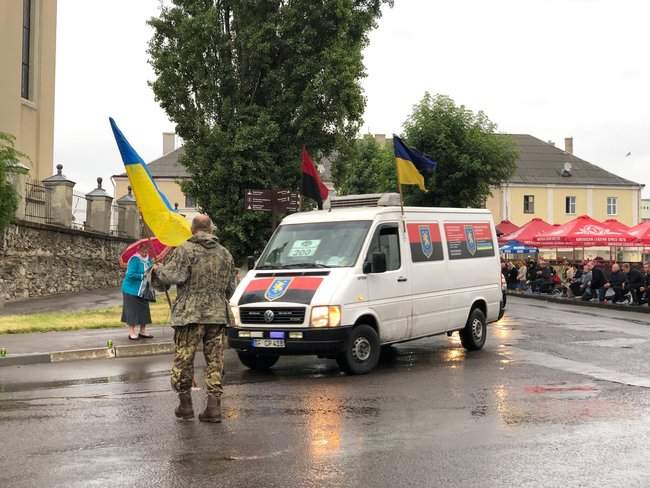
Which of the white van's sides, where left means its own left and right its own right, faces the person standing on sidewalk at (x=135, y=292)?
right

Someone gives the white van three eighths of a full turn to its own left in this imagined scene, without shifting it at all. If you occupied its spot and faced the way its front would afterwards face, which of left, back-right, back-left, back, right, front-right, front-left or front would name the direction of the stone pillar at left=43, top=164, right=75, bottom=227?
back-left

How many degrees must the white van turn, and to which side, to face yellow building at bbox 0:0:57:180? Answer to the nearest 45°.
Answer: approximately 90° to its right

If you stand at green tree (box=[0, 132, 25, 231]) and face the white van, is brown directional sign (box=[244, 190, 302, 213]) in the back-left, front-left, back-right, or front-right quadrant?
front-left

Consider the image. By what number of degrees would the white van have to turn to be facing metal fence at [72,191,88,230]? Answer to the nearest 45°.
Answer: approximately 90° to its right

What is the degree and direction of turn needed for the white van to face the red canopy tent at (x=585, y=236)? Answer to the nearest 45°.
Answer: approximately 180°

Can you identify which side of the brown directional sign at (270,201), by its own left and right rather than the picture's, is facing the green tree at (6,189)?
right

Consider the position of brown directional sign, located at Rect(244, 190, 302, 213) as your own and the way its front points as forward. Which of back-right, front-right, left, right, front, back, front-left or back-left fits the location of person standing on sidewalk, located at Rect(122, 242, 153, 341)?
front-right

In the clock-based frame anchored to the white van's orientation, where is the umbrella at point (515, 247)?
The umbrella is roughly at 5 o'clock from the white van.

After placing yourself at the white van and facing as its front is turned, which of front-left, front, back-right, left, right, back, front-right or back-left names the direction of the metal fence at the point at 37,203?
right

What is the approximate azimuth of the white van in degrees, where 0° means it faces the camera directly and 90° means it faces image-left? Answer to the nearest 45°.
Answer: approximately 45°

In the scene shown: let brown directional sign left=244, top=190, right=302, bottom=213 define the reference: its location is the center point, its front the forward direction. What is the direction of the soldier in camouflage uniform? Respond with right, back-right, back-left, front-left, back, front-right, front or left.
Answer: front

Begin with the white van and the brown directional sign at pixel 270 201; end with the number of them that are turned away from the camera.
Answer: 0

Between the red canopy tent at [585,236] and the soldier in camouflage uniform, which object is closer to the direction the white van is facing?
the soldier in camouflage uniform

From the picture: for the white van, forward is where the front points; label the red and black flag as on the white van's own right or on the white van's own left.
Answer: on the white van's own right

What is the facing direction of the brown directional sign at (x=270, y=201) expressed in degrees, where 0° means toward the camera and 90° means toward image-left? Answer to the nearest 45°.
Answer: approximately 0°
